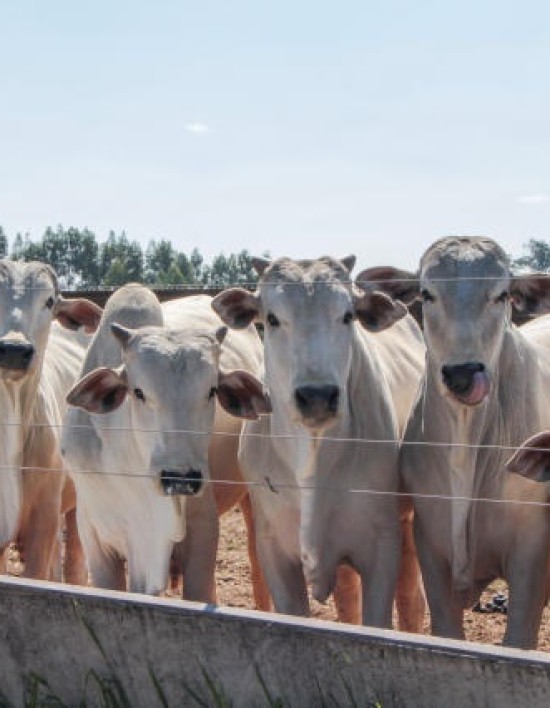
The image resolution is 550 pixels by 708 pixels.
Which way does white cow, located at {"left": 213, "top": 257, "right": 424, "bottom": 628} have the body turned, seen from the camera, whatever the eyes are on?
toward the camera

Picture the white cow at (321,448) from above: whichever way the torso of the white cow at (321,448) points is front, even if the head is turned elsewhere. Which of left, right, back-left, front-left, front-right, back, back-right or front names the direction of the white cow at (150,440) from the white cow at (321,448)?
right

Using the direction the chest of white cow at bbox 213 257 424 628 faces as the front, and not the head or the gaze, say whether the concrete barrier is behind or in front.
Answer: in front

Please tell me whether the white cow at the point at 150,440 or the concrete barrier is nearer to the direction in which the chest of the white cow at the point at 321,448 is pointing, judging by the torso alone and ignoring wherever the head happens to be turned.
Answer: the concrete barrier
